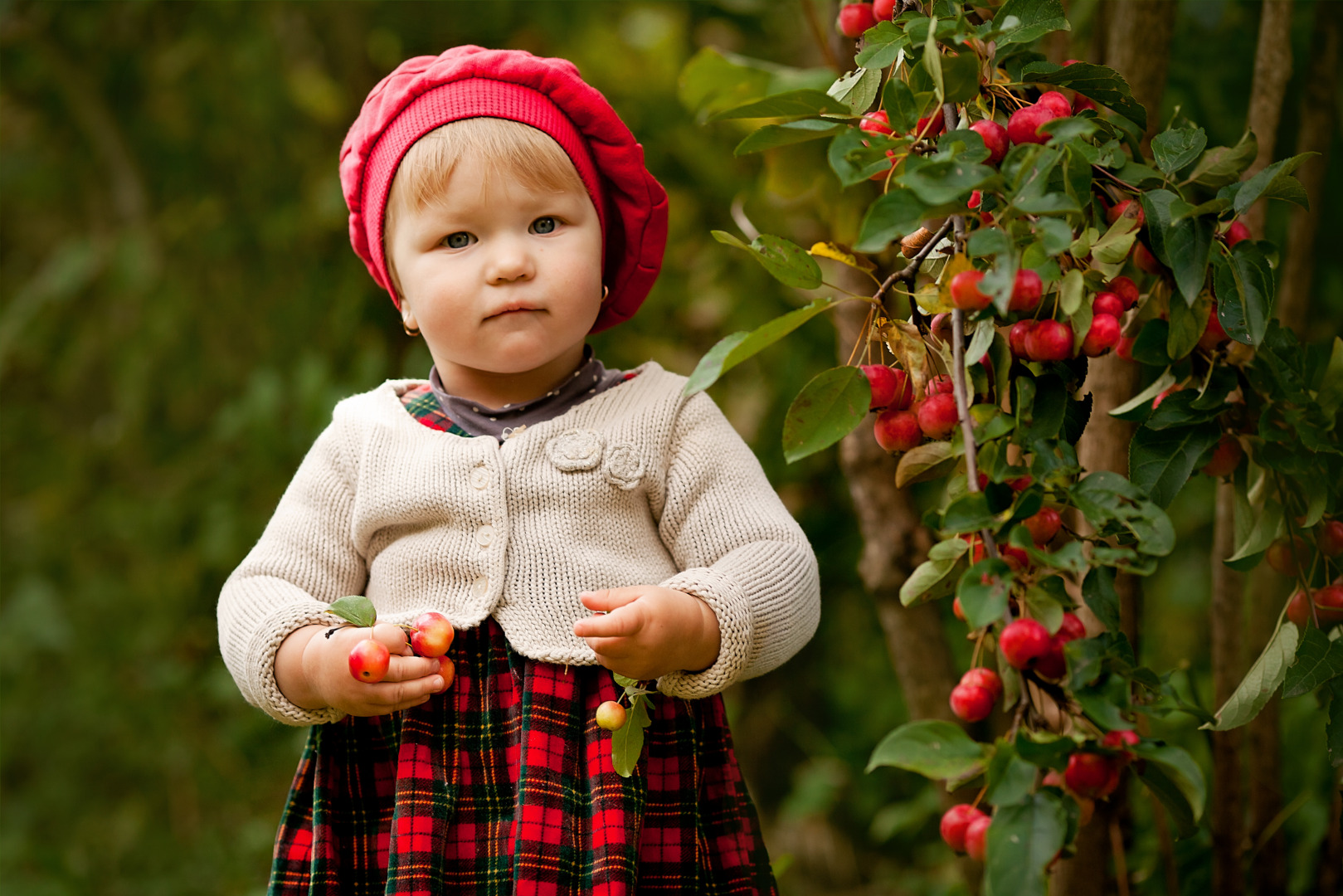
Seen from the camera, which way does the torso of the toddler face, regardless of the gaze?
toward the camera

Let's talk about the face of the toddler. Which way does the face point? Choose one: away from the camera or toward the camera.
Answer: toward the camera

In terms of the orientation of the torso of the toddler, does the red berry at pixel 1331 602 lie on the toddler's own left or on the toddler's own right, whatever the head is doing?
on the toddler's own left

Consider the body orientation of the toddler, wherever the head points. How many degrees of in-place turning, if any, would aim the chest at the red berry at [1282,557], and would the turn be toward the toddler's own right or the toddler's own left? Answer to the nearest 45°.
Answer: approximately 90° to the toddler's own left
